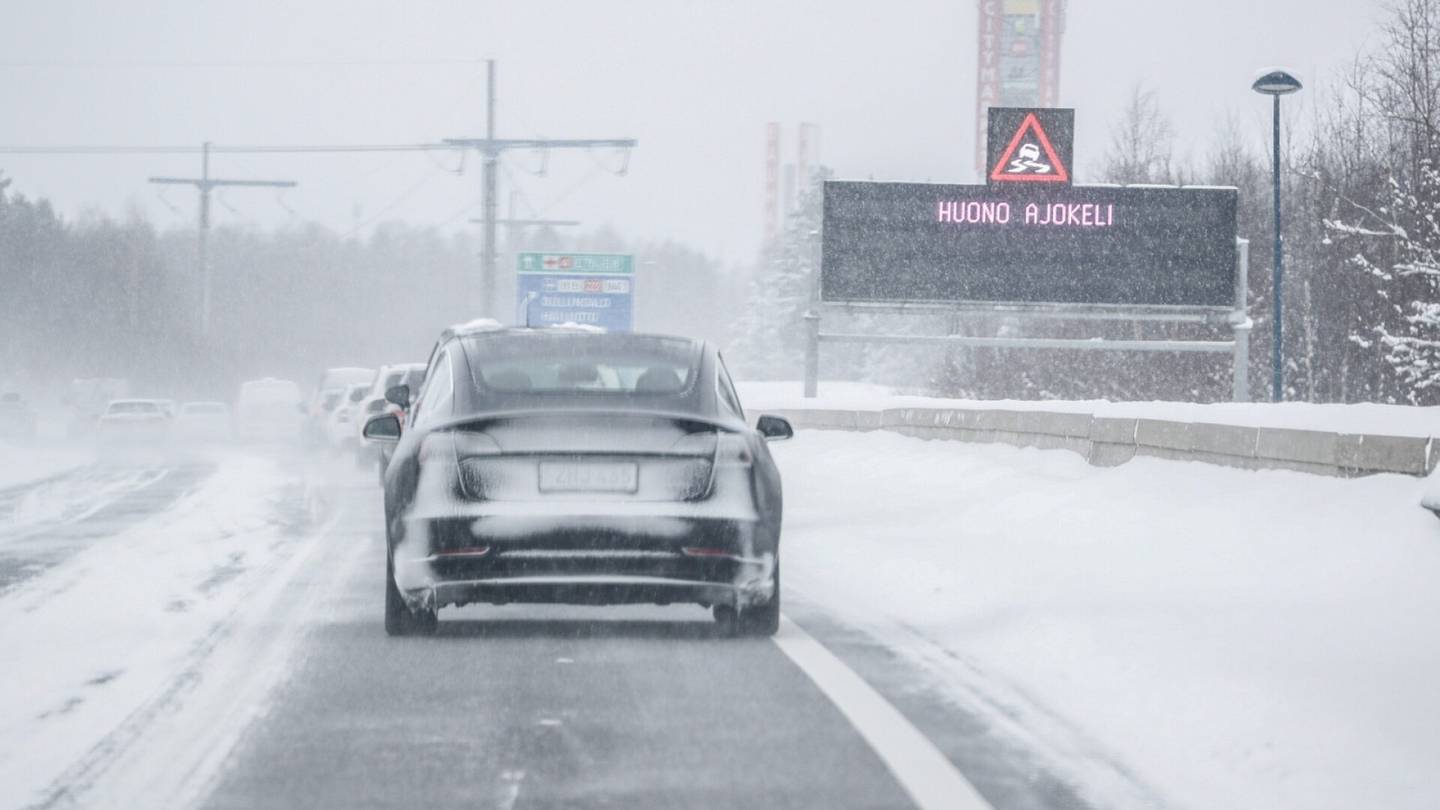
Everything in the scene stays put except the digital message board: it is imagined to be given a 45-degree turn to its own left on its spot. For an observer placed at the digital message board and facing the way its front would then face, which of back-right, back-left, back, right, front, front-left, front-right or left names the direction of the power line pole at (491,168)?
back

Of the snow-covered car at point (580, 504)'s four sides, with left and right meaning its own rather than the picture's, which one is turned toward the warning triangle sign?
front

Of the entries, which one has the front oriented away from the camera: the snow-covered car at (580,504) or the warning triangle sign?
the snow-covered car

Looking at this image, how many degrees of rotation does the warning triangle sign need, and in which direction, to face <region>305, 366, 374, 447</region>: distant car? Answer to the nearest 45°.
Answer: approximately 90° to its right

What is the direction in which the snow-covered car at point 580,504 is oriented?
away from the camera

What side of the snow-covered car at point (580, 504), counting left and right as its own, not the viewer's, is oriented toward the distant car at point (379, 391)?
front

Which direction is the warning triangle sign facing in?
toward the camera

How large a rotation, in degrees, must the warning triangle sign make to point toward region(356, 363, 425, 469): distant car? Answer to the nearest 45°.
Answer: approximately 45° to its right

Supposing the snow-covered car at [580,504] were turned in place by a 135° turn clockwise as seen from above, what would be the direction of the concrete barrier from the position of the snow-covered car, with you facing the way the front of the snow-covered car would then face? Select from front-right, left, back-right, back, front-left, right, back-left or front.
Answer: left

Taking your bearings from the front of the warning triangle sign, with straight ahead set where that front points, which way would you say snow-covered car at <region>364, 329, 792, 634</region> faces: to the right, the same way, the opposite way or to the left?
the opposite way

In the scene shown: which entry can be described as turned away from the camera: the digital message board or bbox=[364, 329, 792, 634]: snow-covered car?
the snow-covered car

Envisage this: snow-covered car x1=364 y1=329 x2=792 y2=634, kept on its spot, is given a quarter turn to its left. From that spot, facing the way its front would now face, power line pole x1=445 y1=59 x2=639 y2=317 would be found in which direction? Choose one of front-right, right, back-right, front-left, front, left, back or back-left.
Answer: right

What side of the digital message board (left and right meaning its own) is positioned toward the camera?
front

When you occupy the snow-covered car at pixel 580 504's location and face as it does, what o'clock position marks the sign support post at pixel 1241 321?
The sign support post is roughly at 1 o'clock from the snow-covered car.

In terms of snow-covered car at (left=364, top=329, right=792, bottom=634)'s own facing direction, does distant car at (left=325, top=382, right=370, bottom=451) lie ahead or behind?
ahead

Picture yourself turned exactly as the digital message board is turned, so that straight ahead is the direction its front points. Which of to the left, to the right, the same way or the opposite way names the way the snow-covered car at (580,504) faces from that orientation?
the opposite way
